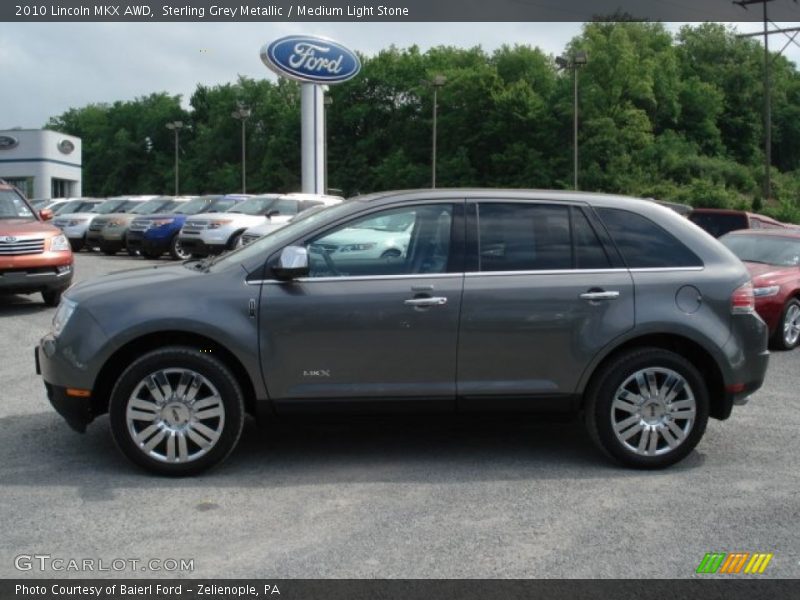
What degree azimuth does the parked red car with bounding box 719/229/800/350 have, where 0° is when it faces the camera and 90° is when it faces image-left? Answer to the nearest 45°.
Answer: approximately 45°

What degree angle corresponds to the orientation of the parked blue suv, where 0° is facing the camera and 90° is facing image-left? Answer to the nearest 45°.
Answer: approximately 45°

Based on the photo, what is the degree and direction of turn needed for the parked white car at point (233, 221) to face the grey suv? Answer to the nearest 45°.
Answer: approximately 45° to its left

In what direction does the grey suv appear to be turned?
to the viewer's left

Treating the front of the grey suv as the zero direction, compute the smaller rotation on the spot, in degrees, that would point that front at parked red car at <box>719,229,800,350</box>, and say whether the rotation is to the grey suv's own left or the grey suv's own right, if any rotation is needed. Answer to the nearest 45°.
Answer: approximately 135° to the grey suv's own right

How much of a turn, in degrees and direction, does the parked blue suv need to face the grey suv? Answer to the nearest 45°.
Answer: approximately 45° to its left
